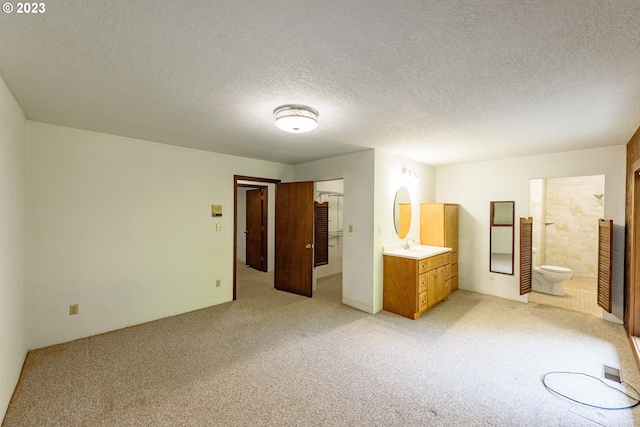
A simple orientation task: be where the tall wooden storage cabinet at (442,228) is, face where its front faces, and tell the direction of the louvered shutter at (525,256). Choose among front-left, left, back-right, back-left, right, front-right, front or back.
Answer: front-left

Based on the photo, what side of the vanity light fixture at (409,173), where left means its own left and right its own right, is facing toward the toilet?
left

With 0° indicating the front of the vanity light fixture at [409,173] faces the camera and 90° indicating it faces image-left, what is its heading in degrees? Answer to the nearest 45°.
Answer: approximately 315°

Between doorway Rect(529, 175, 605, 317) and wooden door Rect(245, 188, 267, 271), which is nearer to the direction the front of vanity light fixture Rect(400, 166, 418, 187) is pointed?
the doorway

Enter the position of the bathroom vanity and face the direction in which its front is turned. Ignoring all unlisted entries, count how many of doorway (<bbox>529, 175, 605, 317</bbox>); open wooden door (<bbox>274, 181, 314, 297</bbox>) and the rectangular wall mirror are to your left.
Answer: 2

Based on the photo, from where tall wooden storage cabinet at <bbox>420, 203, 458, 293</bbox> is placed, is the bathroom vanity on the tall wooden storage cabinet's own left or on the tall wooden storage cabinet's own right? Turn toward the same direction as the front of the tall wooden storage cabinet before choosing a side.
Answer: on the tall wooden storage cabinet's own right

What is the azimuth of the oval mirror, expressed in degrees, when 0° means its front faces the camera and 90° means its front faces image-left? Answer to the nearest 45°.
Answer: approximately 315°
